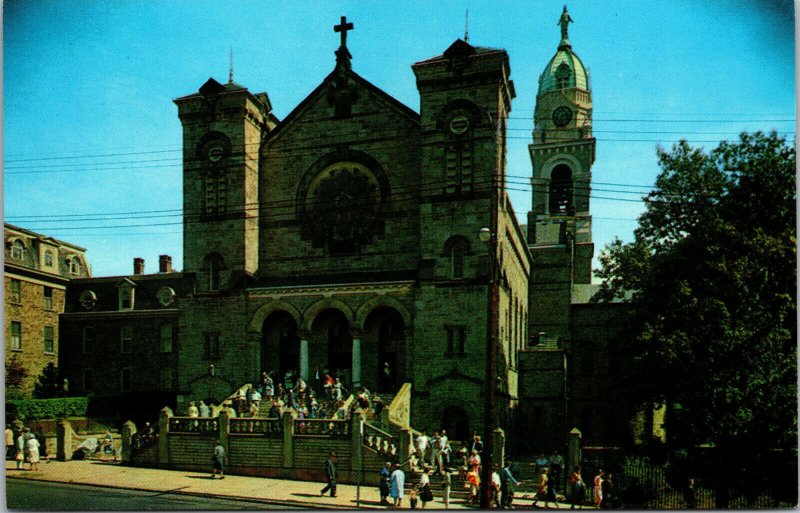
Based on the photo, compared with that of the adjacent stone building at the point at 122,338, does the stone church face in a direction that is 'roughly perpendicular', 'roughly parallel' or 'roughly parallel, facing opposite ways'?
roughly parallel

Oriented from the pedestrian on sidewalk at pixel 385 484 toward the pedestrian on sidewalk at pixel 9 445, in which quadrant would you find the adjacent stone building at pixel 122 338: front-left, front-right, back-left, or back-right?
front-right

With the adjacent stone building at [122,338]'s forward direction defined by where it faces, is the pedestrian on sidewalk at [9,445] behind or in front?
in front

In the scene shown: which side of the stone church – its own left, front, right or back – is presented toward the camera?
front

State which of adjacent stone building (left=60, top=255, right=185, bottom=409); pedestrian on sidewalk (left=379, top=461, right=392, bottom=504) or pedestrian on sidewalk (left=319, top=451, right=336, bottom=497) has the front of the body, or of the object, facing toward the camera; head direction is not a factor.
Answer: the adjacent stone building
